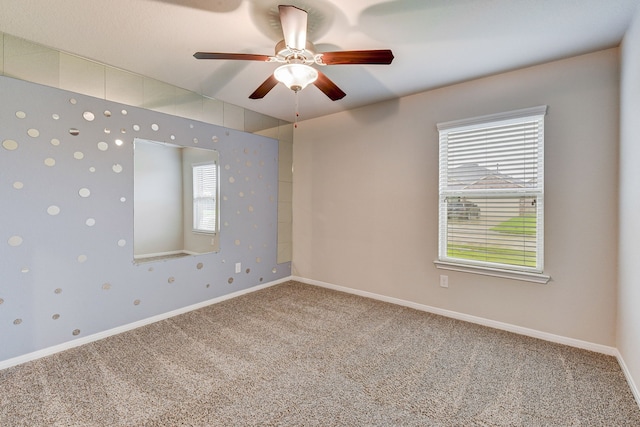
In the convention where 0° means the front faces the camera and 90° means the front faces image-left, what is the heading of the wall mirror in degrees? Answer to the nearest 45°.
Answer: approximately 315°

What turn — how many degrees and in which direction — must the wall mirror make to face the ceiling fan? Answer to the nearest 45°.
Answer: approximately 45° to its right
